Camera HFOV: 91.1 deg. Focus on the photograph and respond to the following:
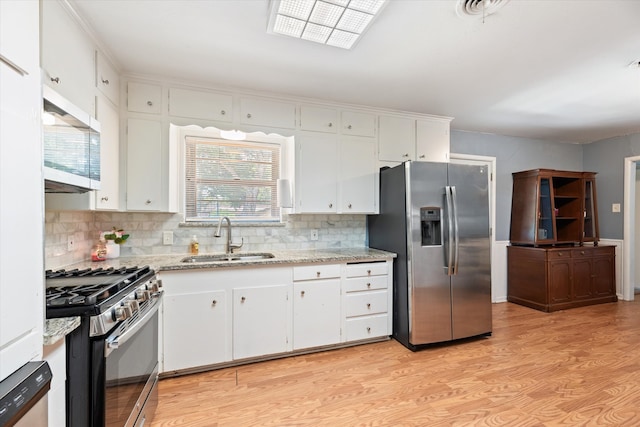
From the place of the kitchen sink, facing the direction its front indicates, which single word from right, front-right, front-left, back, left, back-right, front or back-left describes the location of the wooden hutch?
left

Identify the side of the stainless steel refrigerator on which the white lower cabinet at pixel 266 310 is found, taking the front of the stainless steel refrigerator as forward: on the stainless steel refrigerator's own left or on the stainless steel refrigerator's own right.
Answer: on the stainless steel refrigerator's own right

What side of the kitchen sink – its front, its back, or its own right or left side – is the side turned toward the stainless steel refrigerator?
left

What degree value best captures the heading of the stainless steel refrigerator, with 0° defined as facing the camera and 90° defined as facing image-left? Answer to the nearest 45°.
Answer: approximately 315°

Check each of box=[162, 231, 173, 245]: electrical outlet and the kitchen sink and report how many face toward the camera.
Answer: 2

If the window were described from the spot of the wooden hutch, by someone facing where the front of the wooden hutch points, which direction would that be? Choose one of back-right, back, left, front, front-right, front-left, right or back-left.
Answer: right

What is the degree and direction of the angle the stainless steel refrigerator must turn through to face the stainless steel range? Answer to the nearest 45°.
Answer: approximately 90° to its right

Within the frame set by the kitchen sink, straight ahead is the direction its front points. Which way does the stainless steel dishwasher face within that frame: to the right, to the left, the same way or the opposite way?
to the left

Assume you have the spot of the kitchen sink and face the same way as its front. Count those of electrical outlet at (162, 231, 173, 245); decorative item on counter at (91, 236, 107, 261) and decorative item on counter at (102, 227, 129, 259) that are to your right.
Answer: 3

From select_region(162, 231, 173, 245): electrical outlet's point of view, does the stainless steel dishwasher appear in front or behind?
in front

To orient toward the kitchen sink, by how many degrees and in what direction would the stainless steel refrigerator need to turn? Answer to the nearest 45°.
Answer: approximately 135° to its right

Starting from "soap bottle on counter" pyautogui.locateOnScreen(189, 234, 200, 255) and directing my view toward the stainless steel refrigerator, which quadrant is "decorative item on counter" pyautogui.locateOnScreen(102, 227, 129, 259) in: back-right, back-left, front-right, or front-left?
back-right

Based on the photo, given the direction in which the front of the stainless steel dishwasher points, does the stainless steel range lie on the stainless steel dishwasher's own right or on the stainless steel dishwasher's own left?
on the stainless steel dishwasher's own left

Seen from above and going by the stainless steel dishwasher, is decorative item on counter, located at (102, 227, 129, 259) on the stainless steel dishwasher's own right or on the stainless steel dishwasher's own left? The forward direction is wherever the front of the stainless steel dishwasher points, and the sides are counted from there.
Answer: on the stainless steel dishwasher's own left
